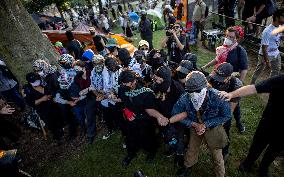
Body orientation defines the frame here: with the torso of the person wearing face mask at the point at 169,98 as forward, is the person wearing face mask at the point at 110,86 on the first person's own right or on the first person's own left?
on the first person's own right

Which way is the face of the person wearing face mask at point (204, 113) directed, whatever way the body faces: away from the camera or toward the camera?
toward the camera

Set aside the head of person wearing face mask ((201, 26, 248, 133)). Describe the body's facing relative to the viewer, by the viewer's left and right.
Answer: facing the viewer and to the left of the viewer

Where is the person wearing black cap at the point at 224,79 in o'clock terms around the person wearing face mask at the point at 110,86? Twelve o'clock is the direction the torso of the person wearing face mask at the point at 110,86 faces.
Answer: the person wearing black cap at the point at 224,79 is roughly at 10 o'clock from the person wearing face mask at the point at 110,86.

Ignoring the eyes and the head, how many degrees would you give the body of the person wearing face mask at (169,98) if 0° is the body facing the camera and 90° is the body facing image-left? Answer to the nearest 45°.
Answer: approximately 45°

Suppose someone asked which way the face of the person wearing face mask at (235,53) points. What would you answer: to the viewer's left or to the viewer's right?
to the viewer's left

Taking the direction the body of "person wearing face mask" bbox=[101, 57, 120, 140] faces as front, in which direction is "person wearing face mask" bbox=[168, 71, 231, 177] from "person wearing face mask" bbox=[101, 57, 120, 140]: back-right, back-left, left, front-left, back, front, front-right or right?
front-left

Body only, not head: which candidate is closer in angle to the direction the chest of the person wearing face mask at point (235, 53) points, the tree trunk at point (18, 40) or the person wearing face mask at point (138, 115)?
the person wearing face mask

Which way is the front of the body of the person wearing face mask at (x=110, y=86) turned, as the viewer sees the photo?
toward the camera

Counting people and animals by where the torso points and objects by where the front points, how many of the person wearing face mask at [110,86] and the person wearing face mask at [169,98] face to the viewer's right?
0

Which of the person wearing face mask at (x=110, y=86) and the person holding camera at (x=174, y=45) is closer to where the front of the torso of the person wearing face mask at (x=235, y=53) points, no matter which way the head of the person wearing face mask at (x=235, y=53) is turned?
the person wearing face mask

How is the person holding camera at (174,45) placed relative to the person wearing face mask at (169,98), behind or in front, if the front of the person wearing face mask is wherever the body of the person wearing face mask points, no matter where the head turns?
behind
